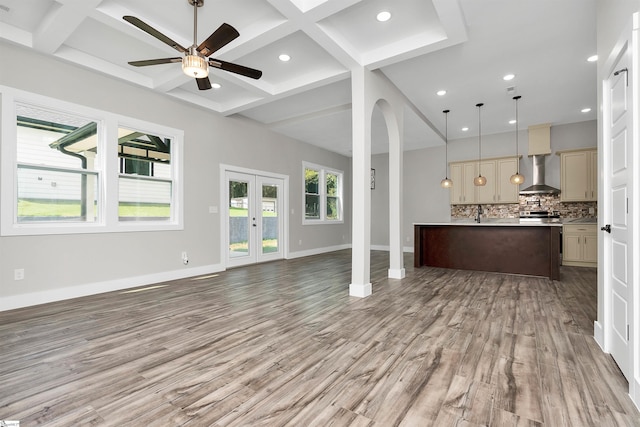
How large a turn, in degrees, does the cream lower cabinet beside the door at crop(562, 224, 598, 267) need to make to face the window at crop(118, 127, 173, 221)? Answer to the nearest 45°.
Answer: approximately 45° to its right

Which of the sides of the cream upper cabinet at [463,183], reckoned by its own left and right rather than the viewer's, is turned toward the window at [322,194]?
right

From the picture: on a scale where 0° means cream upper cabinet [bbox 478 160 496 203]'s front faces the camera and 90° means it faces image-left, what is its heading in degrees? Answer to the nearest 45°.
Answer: approximately 0°

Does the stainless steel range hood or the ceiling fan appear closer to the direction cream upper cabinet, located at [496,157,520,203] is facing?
the ceiling fan

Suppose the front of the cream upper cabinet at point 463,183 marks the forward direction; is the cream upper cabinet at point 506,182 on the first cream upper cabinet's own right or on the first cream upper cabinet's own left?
on the first cream upper cabinet's own left

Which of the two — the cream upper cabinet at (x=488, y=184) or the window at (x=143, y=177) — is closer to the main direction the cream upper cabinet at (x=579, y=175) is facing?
the window

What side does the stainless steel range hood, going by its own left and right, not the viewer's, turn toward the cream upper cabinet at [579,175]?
left

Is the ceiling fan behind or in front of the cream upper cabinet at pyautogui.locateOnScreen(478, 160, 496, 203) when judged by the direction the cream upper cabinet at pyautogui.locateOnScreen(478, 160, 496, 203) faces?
in front
